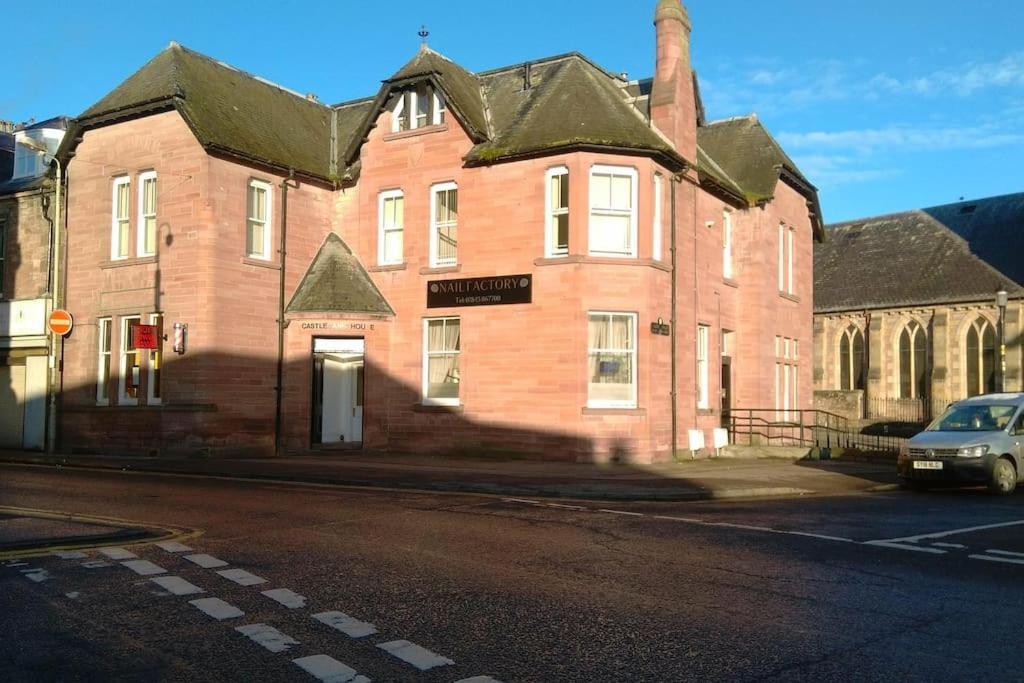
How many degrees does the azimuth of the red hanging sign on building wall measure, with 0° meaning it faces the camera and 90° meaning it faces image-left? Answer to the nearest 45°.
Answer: approximately 0°

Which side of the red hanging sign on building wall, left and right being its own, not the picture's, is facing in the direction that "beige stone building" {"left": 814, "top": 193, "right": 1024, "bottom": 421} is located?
left

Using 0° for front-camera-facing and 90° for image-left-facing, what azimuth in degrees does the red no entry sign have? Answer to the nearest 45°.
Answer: approximately 0°

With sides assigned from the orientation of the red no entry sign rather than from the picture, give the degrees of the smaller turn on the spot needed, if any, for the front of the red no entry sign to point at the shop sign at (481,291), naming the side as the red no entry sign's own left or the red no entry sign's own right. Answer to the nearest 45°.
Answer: approximately 45° to the red no entry sign's own left

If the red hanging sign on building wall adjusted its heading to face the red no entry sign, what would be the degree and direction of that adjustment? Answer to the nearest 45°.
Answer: approximately 135° to its right

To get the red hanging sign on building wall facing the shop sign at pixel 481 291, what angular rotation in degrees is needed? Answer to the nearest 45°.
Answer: approximately 90° to its left

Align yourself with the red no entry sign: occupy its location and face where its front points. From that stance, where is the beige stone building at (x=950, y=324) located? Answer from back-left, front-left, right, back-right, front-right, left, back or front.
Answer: left

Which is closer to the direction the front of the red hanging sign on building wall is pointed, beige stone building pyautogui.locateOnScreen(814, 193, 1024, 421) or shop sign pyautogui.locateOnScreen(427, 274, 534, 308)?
the shop sign

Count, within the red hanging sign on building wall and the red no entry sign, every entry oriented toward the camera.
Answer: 2
